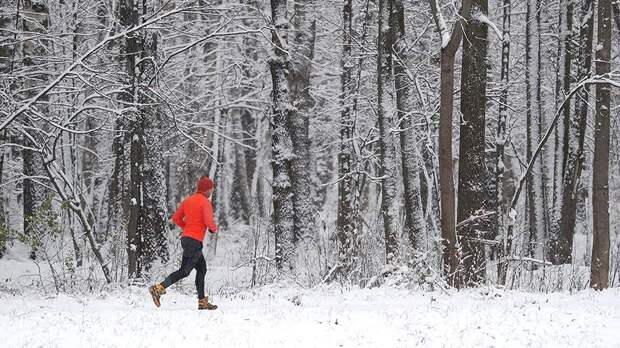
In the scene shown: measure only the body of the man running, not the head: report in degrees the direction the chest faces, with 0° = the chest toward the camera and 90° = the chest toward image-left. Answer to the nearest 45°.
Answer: approximately 225°

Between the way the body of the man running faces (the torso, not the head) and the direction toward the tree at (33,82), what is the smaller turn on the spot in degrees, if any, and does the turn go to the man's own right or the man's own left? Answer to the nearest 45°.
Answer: approximately 90° to the man's own left
